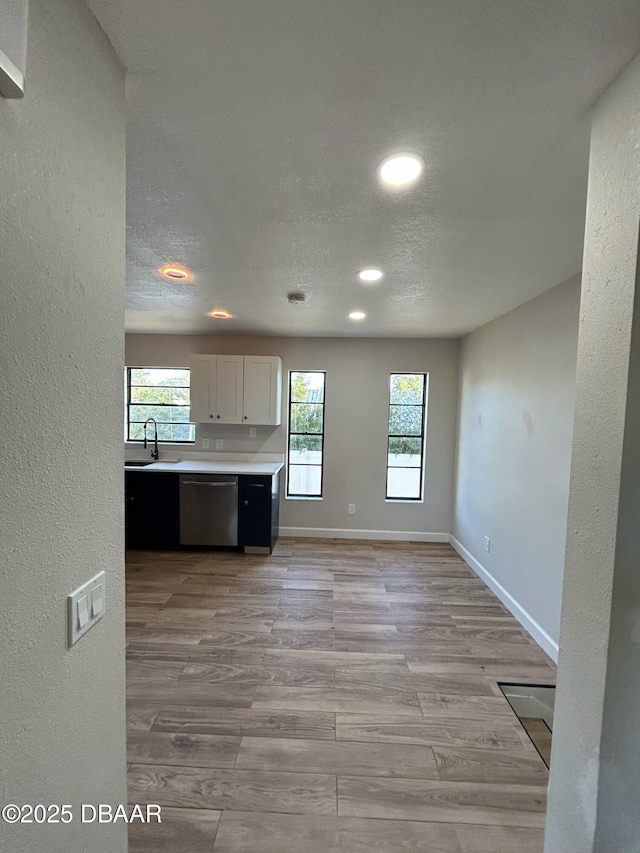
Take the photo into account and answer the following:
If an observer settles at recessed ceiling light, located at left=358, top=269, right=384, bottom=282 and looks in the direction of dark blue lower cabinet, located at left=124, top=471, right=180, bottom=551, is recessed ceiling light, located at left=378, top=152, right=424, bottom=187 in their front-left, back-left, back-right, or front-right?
back-left

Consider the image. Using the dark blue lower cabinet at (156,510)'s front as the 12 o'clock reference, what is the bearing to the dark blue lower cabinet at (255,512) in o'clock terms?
the dark blue lower cabinet at (255,512) is roughly at 10 o'clock from the dark blue lower cabinet at (156,510).

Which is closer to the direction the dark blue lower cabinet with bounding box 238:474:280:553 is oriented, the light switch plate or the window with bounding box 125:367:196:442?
the light switch plate

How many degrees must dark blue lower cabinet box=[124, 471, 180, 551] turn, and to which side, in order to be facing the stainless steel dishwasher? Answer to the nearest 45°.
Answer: approximately 45° to its left

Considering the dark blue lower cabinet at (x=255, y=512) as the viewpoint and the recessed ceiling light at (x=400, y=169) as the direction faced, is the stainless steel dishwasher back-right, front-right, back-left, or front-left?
back-right

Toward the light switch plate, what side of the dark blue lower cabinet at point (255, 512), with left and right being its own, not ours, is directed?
front

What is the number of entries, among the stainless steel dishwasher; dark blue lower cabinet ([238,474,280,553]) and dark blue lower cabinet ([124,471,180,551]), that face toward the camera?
3

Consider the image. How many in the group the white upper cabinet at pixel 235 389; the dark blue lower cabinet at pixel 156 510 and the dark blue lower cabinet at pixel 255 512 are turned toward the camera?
3

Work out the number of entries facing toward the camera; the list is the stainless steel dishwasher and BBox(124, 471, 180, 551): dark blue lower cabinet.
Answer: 2
